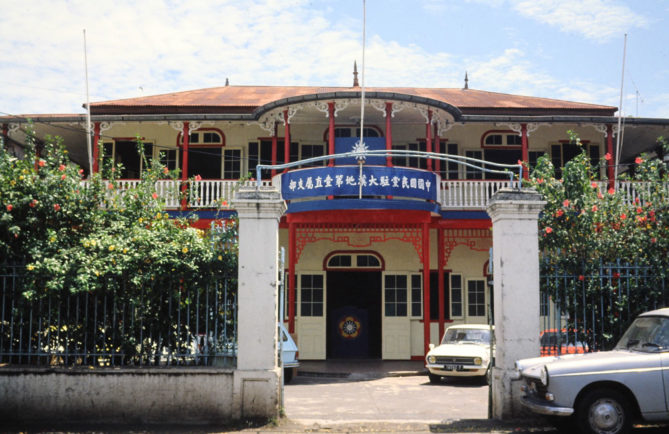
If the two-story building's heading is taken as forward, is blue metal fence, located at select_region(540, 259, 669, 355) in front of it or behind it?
in front

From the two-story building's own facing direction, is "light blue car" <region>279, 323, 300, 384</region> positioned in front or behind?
in front

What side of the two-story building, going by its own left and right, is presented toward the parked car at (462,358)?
front

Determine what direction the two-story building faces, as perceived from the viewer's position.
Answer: facing the viewer

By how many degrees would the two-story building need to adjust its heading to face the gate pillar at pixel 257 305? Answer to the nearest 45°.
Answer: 0° — it already faces it

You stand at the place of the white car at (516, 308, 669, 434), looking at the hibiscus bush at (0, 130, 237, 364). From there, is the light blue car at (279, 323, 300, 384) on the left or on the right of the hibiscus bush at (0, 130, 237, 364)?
right

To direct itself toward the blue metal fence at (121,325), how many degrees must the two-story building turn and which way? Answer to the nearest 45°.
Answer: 0° — it already faces it

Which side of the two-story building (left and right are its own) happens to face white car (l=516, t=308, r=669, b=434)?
front
